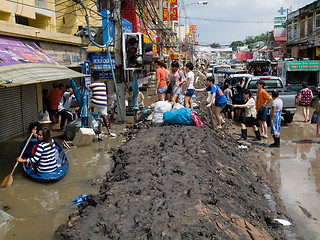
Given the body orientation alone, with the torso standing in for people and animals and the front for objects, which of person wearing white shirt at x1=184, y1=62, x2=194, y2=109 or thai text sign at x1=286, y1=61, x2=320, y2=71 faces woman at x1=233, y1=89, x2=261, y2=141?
the thai text sign

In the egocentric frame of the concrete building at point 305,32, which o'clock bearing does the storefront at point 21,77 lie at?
The storefront is roughly at 11 o'clock from the concrete building.

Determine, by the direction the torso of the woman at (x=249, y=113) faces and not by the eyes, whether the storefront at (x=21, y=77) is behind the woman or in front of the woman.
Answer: in front

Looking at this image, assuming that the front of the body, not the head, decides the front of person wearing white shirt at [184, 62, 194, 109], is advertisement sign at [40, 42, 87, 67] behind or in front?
in front

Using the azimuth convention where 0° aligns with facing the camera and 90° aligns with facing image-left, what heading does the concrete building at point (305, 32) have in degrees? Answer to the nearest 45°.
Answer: approximately 45°
